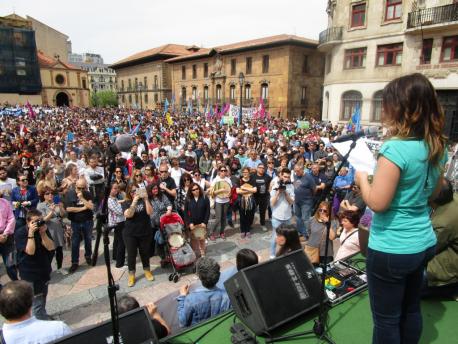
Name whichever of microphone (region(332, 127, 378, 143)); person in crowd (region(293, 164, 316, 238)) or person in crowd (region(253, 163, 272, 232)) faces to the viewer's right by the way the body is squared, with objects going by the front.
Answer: the microphone

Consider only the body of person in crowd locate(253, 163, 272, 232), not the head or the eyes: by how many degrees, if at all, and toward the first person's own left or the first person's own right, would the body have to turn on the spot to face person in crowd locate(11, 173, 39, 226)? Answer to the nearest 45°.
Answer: approximately 45° to the first person's own right

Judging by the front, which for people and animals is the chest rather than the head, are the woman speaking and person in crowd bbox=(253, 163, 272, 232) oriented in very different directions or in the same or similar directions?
very different directions

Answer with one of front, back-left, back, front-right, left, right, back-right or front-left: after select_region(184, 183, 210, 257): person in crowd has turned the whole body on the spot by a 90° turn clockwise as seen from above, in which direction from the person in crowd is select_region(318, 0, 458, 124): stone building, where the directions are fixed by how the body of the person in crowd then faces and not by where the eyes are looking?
back-right

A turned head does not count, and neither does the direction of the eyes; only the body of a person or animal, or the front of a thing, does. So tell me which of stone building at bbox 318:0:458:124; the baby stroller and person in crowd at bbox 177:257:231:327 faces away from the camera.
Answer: the person in crowd

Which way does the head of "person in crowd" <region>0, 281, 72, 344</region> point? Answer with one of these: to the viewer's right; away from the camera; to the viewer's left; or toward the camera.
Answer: away from the camera

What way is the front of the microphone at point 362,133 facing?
to the viewer's right

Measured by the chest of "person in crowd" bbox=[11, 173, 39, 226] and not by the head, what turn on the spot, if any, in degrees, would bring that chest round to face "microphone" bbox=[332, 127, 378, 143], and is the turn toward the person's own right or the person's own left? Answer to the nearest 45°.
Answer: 0° — they already face it

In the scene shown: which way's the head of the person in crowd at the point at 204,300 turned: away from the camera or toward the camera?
away from the camera

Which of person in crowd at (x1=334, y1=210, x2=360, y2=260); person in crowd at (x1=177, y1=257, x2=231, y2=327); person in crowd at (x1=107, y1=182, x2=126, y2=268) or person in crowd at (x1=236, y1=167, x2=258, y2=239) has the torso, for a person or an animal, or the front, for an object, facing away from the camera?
person in crowd at (x1=177, y1=257, x2=231, y2=327)

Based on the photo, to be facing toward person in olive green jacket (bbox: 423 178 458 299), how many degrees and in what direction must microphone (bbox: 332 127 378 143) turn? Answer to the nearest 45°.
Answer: approximately 45° to its left

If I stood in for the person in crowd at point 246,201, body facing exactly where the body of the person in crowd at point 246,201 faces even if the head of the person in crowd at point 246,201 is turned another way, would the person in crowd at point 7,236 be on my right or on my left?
on my right

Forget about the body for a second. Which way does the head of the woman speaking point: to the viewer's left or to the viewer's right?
to the viewer's left

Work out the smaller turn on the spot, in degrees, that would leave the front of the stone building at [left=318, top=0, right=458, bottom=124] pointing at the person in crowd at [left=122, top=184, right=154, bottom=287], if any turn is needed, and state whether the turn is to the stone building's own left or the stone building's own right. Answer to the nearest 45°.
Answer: approximately 45° to the stone building's own left

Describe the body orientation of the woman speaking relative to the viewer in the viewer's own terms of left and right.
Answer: facing away from the viewer and to the left of the viewer
